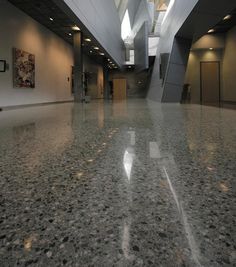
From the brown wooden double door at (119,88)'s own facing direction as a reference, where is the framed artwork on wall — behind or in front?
in front

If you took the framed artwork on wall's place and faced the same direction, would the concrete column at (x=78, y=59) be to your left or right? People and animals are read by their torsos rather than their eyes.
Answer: on your left

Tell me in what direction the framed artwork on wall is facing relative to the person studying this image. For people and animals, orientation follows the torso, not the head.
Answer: facing the viewer and to the right of the viewer

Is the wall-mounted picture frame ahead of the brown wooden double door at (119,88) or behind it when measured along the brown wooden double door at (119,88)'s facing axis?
ahead

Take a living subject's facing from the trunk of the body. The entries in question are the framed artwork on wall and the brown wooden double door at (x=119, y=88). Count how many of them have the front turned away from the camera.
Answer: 0

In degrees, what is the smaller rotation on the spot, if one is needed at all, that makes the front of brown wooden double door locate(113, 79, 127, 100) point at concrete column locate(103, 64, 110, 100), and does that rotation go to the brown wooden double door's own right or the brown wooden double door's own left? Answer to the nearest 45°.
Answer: approximately 45° to the brown wooden double door's own right
